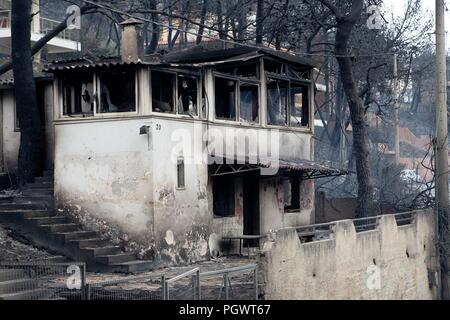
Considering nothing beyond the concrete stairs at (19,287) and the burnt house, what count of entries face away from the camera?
0

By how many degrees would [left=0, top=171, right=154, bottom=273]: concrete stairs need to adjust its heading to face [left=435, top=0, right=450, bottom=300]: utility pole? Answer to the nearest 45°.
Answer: approximately 45° to its left

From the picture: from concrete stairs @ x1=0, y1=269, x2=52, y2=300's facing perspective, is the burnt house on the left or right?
on its left

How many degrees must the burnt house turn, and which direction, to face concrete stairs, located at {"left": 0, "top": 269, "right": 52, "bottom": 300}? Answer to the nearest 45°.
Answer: approximately 90° to its right

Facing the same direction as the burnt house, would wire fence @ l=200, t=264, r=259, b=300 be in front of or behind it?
in front

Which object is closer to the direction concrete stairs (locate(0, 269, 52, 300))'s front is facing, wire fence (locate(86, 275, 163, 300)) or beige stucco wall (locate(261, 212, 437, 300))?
the wire fence

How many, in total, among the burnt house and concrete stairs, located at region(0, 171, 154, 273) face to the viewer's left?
0

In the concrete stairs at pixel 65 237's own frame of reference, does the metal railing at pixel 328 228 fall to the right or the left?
on its left

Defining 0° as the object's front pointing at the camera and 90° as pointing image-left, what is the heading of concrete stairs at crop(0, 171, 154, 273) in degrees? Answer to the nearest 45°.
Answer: approximately 315°

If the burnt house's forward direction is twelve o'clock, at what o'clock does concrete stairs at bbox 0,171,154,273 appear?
The concrete stairs is roughly at 4 o'clock from the burnt house.

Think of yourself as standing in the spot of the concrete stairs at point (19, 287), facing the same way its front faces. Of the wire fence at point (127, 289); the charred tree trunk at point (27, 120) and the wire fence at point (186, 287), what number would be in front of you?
2
